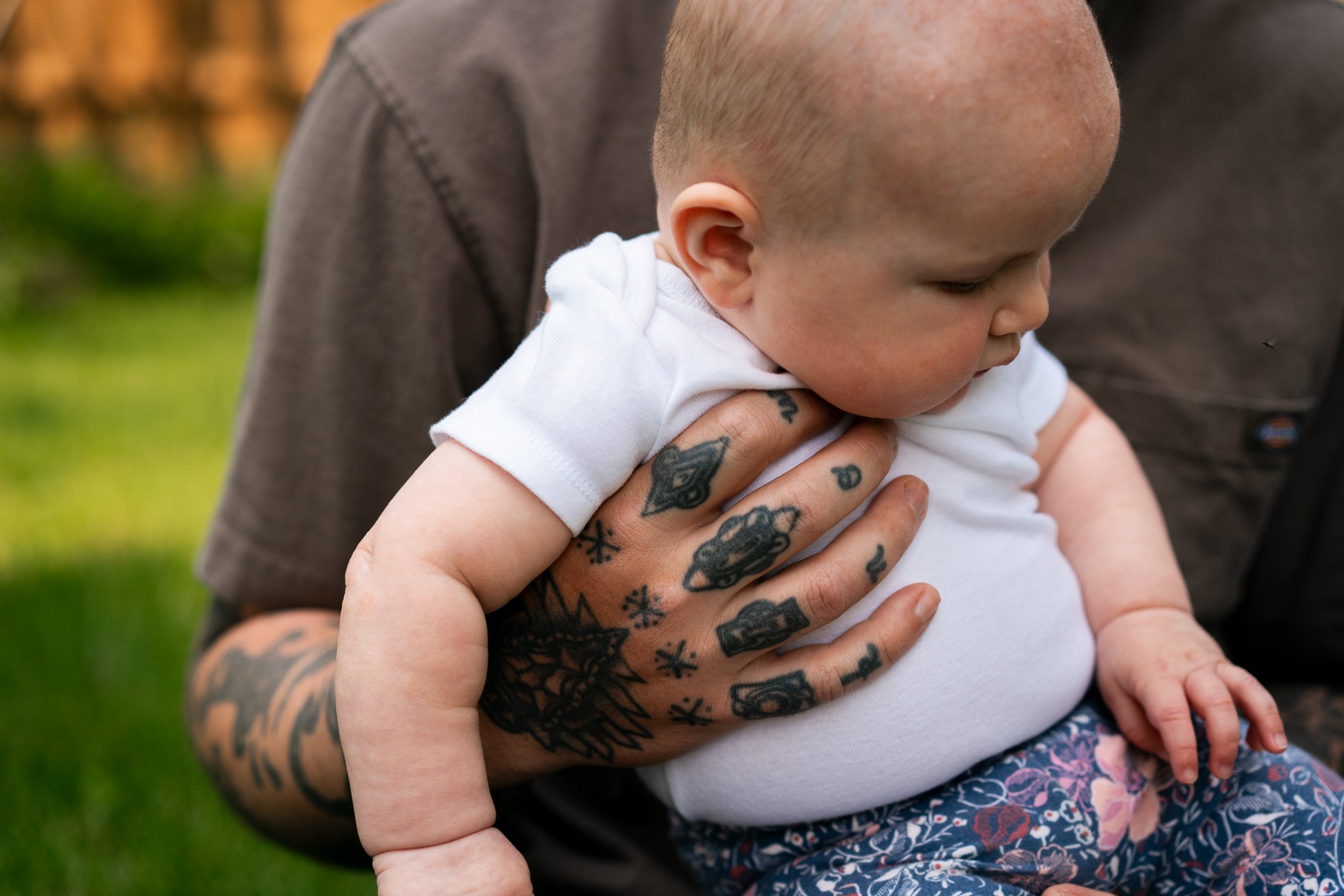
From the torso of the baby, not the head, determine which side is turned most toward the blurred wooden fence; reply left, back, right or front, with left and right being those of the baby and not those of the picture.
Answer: back

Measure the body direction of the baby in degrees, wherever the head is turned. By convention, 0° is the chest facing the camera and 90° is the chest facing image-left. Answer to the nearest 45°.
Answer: approximately 315°

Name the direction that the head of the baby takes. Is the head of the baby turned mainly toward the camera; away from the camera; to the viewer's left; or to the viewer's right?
to the viewer's right
